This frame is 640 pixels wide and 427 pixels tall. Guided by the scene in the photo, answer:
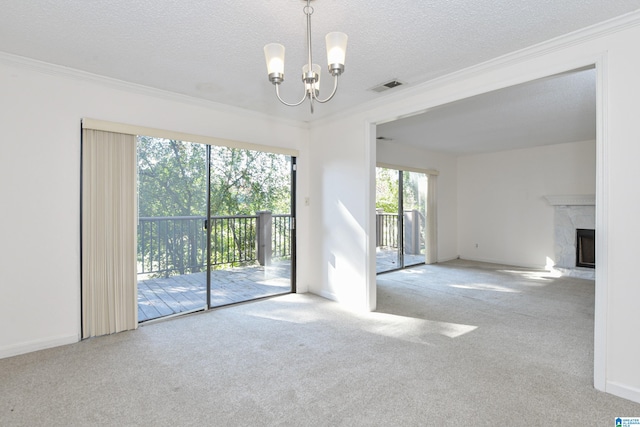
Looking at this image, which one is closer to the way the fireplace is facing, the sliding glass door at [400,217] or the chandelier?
the chandelier

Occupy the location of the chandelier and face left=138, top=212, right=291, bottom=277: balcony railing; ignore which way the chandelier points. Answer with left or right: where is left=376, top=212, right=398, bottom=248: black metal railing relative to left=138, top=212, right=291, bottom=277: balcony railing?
right

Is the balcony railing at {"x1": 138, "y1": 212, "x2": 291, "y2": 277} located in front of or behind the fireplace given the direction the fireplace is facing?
in front

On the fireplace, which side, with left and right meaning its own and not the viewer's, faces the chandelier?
front

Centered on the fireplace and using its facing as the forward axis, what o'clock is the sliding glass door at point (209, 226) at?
The sliding glass door is roughly at 1 o'clock from the fireplace.

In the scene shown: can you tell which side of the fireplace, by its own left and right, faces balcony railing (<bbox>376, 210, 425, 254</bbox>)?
right

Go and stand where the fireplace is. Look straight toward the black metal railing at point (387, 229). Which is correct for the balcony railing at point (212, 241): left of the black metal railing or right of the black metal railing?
left

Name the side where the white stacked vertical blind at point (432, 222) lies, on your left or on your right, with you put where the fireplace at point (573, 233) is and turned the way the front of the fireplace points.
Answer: on your right

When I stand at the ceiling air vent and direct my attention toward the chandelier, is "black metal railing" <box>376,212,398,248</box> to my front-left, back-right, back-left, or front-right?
back-right

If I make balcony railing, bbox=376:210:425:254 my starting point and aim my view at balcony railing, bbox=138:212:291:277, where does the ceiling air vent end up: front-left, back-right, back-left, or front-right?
front-left

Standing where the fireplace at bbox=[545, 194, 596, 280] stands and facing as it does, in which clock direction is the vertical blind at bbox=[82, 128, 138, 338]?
The vertical blind is roughly at 1 o'clock from the fireplace.

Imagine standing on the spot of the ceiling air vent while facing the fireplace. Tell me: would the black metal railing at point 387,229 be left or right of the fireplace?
left

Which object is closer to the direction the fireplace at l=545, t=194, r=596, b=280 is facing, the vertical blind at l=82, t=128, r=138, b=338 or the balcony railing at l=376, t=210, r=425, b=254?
the vertical blind

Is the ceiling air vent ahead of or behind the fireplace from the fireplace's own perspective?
ahead

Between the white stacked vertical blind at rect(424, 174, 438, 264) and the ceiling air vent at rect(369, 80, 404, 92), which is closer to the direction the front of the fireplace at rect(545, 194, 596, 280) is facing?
the ceiling air vent

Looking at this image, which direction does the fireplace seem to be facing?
toward the camera
